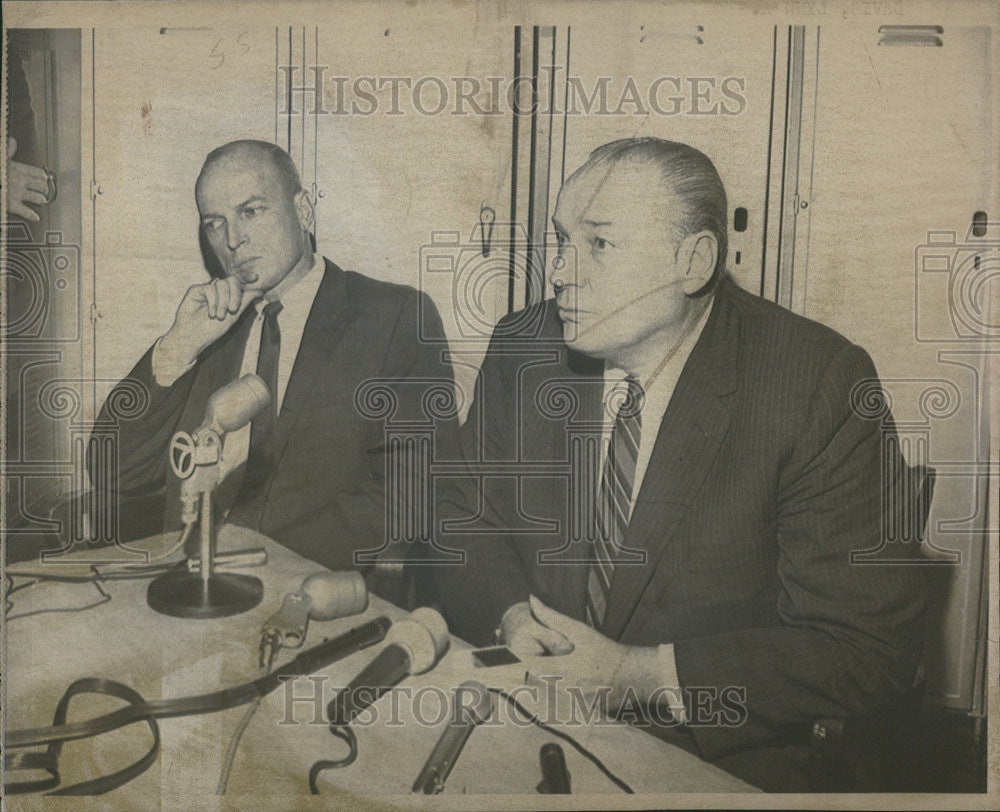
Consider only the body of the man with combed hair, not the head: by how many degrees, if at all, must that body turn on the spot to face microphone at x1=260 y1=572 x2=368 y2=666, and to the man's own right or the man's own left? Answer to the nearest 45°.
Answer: approximately 45° to the man's own right

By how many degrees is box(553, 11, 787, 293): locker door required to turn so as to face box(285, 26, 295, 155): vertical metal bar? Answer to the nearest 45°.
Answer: approximately 90° to its right

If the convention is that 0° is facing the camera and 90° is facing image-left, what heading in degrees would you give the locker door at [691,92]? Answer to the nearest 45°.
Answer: approximately 0°

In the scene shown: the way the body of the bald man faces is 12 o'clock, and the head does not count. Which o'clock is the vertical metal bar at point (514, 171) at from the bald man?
The vertical metal bar is roughly at 8 o'clock from the bald man.
